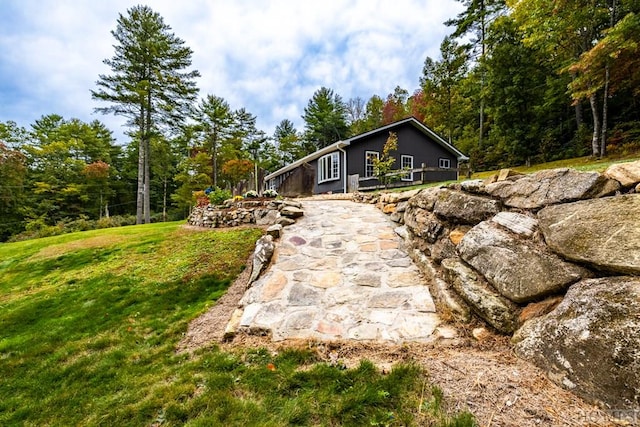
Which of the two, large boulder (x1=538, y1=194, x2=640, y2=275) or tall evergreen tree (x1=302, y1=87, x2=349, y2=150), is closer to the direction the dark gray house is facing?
the large boulder

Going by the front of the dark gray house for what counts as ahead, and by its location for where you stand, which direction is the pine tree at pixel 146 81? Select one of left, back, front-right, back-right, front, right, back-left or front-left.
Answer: front-right

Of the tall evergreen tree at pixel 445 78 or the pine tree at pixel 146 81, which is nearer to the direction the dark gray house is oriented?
the pine tree

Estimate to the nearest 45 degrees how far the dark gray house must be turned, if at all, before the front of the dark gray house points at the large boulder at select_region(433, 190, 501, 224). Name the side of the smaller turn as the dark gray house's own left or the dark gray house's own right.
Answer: approximately 45° to the dark gray house's own left

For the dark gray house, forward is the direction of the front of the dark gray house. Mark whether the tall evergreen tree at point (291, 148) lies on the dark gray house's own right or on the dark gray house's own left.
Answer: on the dark gray house's own right

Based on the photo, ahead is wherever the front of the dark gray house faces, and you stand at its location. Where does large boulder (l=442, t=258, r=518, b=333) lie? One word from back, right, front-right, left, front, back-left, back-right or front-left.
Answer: front-left

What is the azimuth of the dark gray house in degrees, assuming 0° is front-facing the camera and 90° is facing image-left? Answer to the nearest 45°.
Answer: approximately 45°

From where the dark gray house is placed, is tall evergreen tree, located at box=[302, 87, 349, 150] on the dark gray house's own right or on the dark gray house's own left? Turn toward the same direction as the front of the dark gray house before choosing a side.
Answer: on the dark gray house's own right

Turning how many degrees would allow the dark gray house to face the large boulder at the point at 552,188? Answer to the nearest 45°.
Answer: approximately 45° to its left

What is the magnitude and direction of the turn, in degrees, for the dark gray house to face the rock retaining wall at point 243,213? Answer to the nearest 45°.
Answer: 0° — it already faces it

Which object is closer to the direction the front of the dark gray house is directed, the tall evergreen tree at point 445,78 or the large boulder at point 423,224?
the large boulder

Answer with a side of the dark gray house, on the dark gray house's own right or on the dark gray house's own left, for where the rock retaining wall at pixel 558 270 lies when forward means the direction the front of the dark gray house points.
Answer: on the dark gray house's own left

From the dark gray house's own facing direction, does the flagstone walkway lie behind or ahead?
ahead

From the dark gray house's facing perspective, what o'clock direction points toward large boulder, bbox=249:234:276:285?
The large boulder is roughly at 11 o'clock from the dark gray house.

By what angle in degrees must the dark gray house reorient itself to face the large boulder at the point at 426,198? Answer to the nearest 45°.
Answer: approximately 45° to its left

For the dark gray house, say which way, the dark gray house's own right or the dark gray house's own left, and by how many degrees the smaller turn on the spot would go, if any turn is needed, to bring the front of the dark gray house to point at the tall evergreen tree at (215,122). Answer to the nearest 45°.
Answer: approximately 90° to the dark gray house's own right
